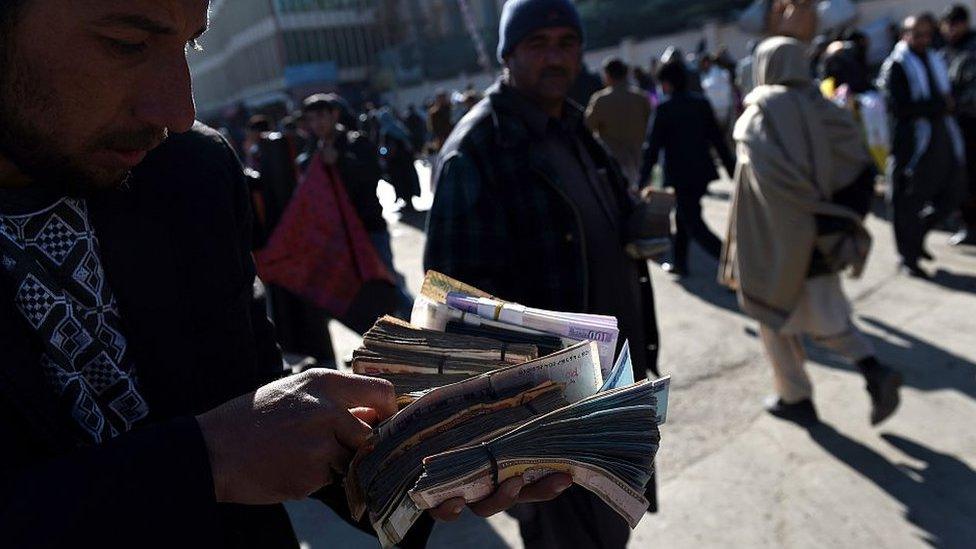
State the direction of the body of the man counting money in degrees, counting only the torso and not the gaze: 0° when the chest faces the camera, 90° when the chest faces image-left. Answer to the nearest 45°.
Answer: approximately 315°

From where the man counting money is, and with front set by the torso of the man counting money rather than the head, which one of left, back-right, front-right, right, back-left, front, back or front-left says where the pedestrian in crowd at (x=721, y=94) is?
left

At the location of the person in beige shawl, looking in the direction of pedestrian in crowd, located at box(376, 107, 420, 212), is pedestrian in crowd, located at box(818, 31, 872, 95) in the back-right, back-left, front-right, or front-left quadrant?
front-right

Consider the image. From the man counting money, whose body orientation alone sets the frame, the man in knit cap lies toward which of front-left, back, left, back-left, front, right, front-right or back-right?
left

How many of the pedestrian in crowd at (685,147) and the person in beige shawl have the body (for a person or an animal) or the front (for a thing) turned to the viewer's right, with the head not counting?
0

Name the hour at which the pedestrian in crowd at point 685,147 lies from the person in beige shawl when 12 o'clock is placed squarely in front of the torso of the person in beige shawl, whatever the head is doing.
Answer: The pedestrian in crowd is roughly at 1 o'clock from the person in beige shawl.

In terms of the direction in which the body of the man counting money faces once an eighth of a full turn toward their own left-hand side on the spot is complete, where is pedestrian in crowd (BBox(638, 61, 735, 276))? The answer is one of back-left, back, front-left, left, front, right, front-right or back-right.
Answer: front-left

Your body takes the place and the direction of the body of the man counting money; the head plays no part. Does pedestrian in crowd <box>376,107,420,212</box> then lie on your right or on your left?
on your left

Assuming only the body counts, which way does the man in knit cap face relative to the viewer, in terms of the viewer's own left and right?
facing the viewer and to the right of the viewer

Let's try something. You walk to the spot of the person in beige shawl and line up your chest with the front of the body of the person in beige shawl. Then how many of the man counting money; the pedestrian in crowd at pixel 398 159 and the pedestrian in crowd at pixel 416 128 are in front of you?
2

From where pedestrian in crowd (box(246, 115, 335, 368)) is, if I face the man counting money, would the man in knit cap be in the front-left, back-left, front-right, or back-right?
front-left

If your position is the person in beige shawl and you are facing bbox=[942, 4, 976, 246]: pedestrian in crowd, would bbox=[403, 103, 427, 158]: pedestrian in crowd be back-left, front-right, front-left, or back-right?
front-left

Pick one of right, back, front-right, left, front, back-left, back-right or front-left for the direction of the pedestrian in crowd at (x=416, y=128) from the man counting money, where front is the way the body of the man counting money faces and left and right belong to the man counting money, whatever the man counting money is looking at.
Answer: back-left

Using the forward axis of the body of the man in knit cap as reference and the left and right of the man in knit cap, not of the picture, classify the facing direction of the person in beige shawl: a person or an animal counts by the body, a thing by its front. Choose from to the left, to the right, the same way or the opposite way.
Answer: the opposite way
